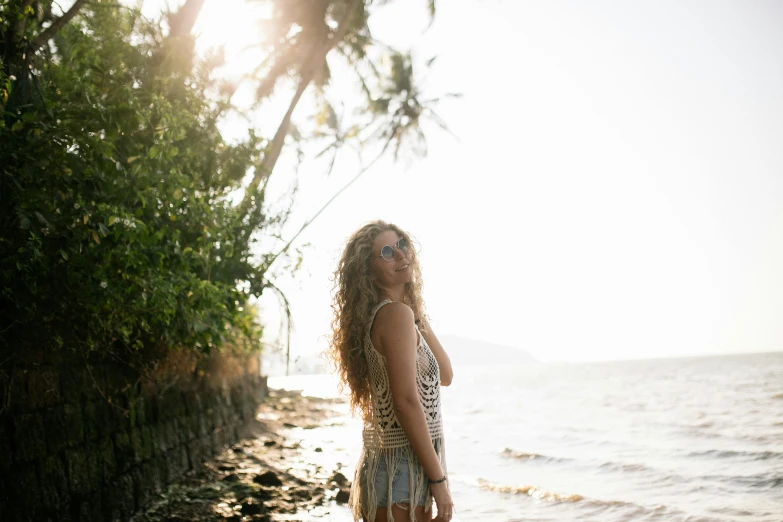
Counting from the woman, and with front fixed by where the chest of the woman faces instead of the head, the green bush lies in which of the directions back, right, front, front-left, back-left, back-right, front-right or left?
back-left

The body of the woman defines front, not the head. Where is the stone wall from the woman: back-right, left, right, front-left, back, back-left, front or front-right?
back-left

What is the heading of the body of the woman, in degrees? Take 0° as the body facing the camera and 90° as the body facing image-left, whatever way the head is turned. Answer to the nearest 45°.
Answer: approximately 270°
